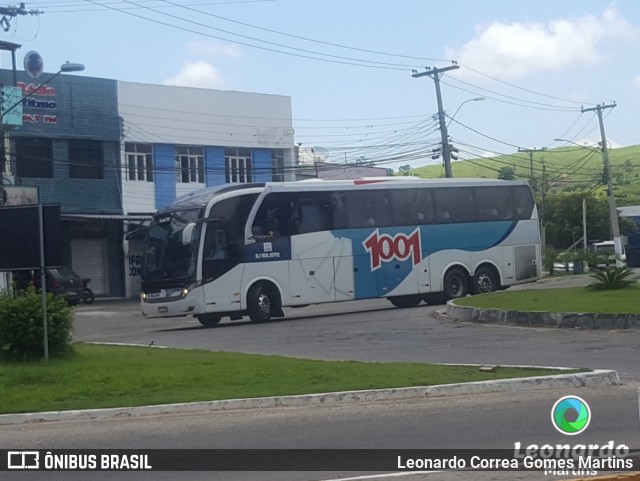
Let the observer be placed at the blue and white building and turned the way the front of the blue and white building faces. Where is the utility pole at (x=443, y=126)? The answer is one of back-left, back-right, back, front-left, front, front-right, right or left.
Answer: left

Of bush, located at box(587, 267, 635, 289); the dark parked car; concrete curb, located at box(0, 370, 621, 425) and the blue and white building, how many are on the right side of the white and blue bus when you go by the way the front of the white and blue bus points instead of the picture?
2

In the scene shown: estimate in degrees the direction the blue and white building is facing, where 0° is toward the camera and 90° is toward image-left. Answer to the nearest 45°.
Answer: approximately 0°

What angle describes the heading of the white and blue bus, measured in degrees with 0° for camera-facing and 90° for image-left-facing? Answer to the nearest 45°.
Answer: approximately 45°

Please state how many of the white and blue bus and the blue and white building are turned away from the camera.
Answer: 0

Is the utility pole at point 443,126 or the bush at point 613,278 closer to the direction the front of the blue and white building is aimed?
the bush

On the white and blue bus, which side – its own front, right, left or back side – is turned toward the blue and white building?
right

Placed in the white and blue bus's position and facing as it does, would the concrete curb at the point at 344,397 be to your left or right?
on your left

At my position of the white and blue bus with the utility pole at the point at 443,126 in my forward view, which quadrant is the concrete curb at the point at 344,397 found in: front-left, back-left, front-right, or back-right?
back-right

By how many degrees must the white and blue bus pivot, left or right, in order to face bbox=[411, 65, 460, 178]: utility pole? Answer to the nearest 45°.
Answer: approximately 135° to its right

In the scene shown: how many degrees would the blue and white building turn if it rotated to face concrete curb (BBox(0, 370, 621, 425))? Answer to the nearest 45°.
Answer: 0° — it already faces it
